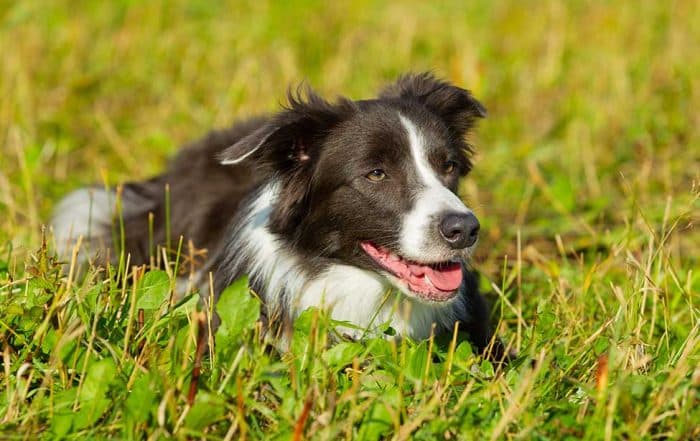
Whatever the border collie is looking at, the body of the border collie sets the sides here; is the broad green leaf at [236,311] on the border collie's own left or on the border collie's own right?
on the border collie's own right
